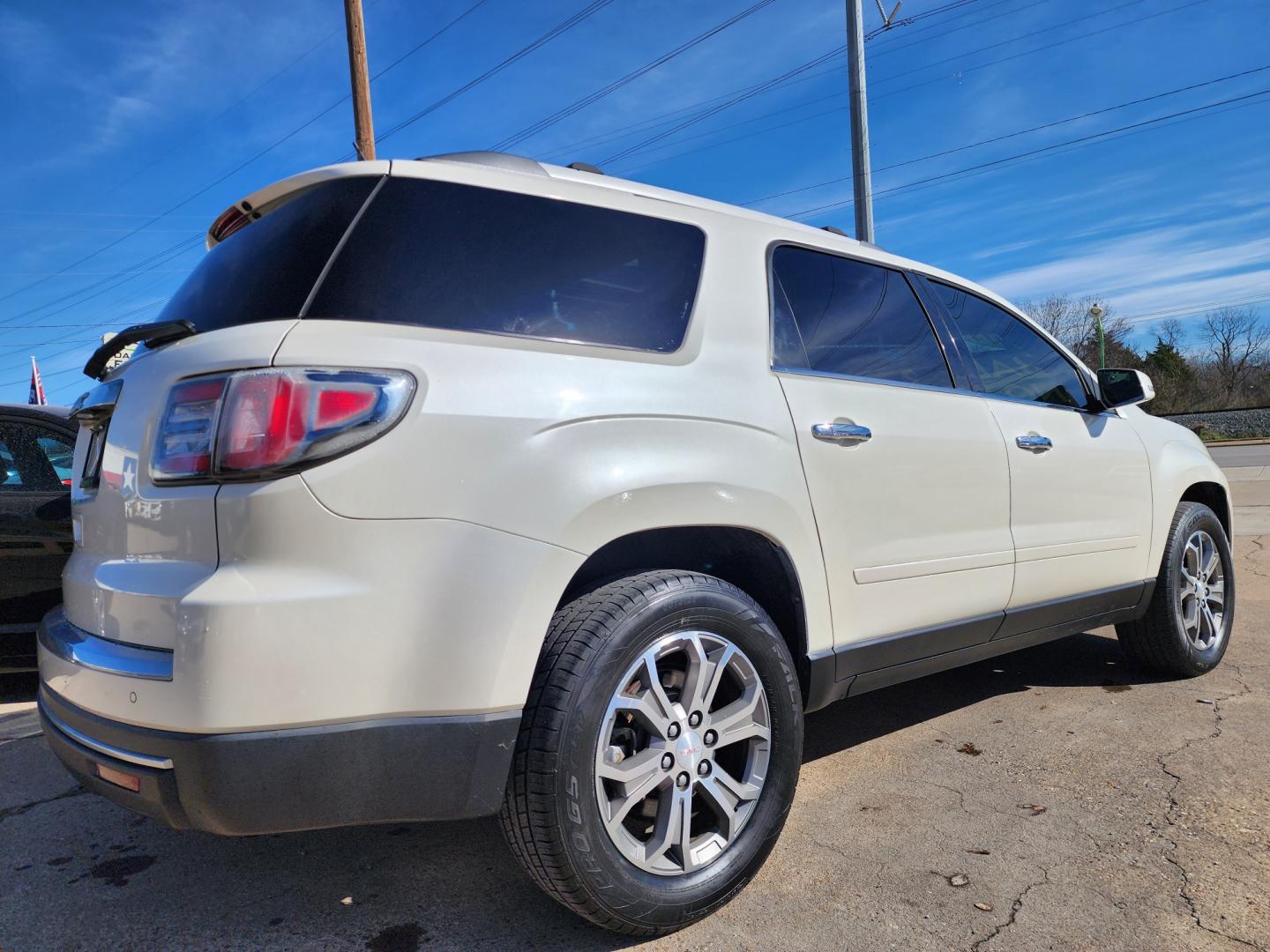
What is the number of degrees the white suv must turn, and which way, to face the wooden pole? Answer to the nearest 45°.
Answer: approximately 45° to its left

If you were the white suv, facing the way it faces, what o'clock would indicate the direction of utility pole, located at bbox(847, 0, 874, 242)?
The utility pole is roughly at 11 o'clock from the white suv.

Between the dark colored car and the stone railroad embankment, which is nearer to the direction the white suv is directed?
the stone railroad embankment

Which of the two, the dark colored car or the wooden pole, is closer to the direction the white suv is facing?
the wooden pole

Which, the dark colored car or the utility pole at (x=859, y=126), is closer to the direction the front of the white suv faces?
the utility pole

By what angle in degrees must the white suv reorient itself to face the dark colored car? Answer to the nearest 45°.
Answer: approximately 90° to its left

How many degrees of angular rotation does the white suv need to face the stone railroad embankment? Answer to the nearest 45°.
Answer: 0° — it already faces it

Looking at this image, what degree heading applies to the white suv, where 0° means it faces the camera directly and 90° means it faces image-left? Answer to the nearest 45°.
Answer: approximately 225°
